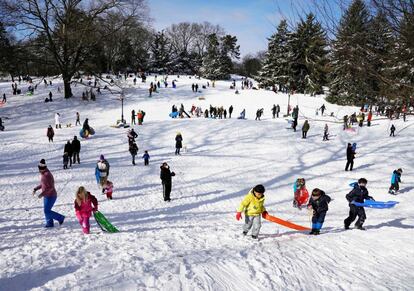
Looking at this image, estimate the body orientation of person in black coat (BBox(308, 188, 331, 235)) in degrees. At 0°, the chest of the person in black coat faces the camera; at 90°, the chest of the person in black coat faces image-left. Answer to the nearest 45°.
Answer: approximately 45°

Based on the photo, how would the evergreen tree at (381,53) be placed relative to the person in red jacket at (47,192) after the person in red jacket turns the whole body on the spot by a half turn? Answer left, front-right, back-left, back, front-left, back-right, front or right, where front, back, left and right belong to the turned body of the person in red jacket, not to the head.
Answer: front-left

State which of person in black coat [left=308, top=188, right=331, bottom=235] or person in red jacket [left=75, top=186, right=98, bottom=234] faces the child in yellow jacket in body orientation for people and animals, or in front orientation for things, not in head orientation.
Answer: the person in black coat

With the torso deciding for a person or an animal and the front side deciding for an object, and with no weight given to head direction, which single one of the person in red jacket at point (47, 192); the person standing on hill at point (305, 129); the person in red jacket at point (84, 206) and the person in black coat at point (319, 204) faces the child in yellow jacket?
the person in black coat
